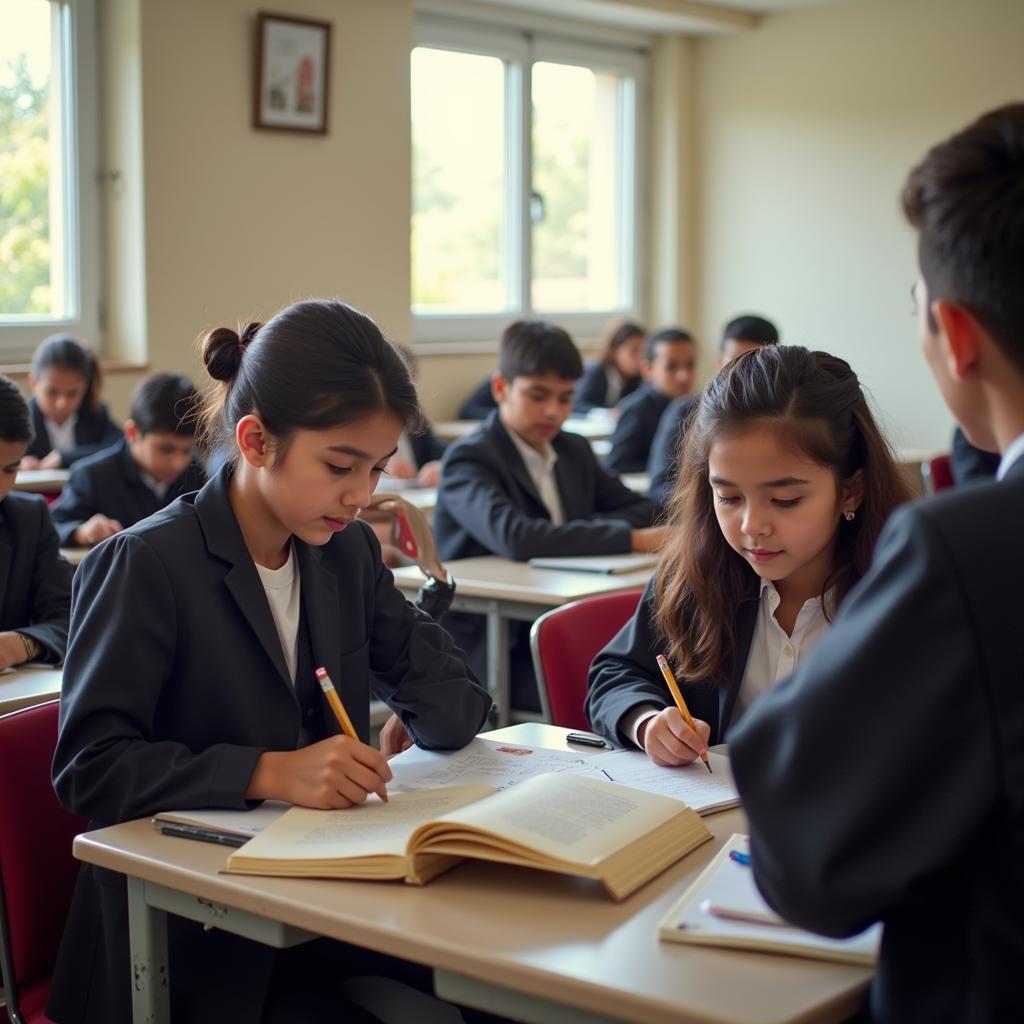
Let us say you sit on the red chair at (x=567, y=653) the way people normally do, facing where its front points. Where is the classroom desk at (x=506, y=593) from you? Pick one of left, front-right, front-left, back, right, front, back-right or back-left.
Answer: back-left

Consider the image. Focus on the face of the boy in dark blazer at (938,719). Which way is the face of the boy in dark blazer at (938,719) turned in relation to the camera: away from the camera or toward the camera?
away from the camera

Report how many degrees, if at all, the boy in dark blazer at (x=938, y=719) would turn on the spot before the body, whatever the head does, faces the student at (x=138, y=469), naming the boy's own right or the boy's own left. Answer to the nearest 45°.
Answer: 0° — they already face them

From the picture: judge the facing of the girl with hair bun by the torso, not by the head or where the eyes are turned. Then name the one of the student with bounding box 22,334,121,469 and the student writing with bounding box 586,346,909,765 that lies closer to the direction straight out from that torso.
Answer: the student writing

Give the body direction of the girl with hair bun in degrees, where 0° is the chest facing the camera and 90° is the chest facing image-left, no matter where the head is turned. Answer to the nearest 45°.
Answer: approximately 315°

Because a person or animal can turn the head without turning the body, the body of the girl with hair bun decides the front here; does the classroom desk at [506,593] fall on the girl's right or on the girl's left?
on the girl's left

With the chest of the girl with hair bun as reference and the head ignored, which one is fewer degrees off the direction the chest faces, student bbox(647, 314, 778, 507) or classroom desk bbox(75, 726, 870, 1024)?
the classroom desk

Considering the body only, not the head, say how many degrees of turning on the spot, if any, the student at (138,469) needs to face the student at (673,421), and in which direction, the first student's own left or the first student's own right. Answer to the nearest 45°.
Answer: approximately 45° to the first student's own left

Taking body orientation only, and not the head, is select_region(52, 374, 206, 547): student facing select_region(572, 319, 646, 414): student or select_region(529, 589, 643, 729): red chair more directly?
the red chair

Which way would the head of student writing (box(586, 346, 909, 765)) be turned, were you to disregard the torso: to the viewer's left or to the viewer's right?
to the viewer's left
